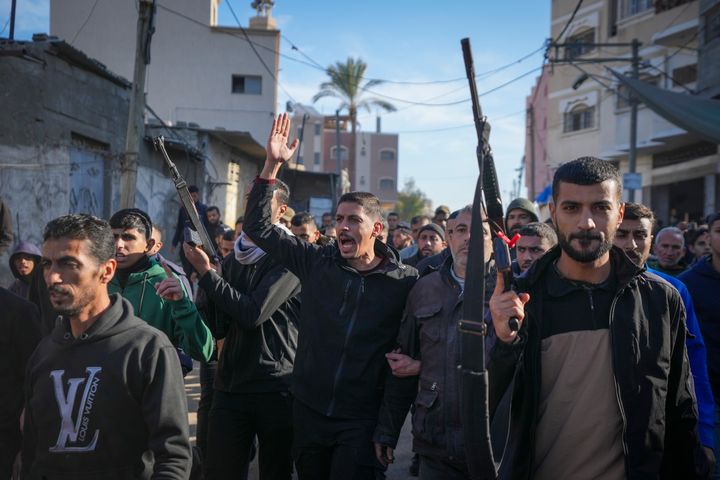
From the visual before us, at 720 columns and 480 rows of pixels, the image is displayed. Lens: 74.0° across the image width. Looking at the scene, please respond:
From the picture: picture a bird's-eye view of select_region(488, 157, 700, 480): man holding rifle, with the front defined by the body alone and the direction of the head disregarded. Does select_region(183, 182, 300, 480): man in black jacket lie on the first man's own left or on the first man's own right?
on the first man's own right

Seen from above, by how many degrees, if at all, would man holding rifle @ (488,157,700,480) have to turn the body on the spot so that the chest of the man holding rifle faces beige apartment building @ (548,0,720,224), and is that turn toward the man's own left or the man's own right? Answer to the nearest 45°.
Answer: approximately 180°

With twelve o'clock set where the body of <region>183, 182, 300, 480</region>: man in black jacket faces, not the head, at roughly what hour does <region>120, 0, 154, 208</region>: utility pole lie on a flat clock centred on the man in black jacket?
The utility pole is roughly at 4 o'clock from the man in black jacket.

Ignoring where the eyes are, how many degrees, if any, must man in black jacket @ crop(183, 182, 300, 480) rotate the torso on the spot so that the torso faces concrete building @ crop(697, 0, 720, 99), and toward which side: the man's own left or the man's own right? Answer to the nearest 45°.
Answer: approximately 180°

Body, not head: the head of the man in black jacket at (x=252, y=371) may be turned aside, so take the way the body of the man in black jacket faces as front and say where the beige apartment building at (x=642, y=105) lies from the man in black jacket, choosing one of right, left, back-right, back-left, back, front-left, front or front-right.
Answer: back

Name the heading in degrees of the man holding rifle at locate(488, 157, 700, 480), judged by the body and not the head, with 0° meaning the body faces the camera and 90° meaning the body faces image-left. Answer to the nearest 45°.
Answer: approximately 0°

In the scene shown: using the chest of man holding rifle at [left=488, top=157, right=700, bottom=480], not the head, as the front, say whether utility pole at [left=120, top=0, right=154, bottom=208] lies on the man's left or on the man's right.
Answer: on the man's right

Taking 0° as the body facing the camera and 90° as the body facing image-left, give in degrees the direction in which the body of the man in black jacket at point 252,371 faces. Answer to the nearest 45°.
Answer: approximately 45°
